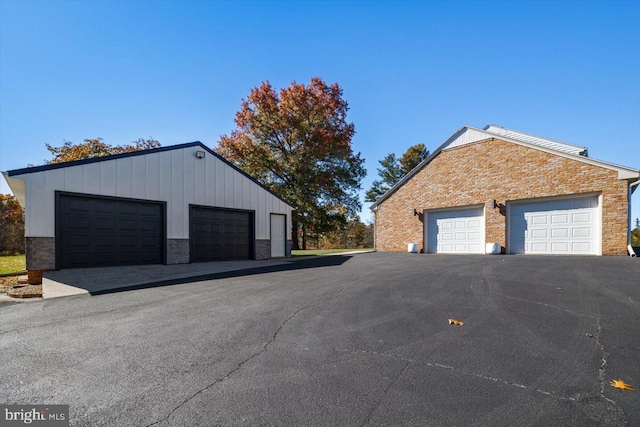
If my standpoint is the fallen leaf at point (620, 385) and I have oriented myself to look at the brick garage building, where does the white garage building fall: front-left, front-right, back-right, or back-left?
front-left

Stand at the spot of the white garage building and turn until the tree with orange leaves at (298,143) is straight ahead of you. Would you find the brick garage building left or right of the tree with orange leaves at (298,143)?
right

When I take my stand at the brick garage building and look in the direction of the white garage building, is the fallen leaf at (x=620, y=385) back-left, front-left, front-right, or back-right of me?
front-left

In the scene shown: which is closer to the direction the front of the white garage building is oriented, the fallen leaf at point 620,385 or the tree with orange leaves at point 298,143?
the fallen leaf

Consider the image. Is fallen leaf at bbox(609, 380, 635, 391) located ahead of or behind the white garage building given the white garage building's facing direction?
ahead

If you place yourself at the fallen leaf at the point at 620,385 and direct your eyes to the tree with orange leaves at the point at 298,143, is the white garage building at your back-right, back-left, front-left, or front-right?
front-left

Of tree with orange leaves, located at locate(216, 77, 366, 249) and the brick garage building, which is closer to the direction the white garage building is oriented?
the brick garage building
